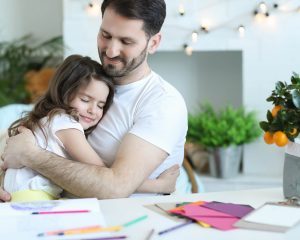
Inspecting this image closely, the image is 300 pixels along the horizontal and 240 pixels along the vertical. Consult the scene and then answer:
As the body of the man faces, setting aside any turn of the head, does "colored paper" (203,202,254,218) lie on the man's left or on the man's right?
on the man's left

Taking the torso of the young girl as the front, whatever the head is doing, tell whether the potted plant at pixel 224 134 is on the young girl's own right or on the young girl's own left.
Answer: on the young girl's own left

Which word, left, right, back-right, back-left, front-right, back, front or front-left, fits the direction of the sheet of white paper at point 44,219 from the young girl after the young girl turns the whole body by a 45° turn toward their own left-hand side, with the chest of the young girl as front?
back-right

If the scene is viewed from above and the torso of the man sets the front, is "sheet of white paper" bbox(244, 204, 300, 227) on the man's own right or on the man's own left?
on the man's own left

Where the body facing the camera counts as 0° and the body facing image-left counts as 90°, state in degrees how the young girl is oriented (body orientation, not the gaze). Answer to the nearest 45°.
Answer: approximately 270°

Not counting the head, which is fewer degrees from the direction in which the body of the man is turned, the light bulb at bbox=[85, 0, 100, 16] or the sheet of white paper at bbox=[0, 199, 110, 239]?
the sheet of white paper

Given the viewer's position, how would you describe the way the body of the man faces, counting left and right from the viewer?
facing the viewer and to the left of the viewer

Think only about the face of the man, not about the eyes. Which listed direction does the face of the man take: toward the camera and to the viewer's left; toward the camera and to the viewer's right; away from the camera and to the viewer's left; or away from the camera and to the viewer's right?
toward the camera and to the viewer's left
